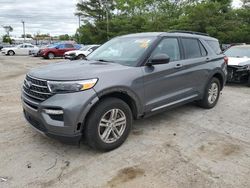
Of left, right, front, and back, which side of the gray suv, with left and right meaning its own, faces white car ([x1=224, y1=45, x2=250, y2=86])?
back

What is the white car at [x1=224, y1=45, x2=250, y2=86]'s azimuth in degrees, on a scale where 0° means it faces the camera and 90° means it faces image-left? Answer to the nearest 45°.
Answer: approximately 0°

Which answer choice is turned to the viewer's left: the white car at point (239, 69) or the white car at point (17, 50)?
the white car at point (17, 50)

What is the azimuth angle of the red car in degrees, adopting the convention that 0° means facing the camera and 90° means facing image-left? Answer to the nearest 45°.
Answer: approximately 45°

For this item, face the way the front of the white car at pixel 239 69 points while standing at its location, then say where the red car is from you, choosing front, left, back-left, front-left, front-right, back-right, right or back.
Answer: back-right

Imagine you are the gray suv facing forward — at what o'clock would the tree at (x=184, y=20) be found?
The tree is roughly at 5 o'clock from the gray suv.

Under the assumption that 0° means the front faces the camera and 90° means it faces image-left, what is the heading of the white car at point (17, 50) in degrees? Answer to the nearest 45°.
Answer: approximately 90°

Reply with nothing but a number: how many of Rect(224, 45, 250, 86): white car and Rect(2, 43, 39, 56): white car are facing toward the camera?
1
